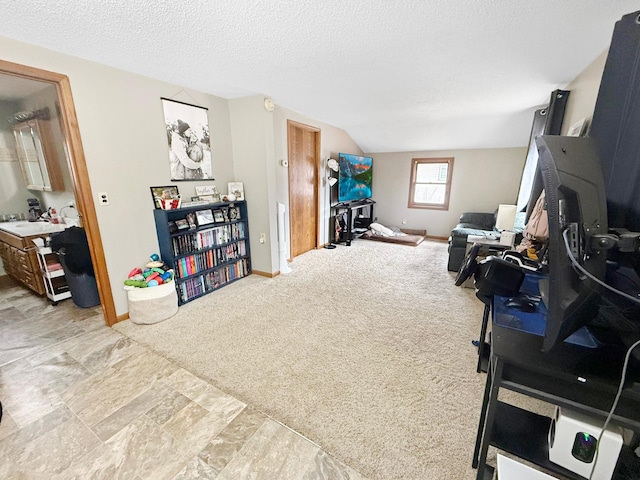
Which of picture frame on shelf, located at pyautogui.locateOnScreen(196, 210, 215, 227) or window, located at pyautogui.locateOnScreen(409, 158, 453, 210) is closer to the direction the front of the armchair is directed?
the picture frame on shelf

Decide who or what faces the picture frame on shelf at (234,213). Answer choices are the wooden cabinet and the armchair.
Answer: the armchair

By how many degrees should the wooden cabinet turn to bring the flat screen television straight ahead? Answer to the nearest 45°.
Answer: approximately 135° to its left

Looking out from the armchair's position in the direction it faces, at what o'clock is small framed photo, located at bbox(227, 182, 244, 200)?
The small framed photo is roughly at 12 o'clock from the armchair.

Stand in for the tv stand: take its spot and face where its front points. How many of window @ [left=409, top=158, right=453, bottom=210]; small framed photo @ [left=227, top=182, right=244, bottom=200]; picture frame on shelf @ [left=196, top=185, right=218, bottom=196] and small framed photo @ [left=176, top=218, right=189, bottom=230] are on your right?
3

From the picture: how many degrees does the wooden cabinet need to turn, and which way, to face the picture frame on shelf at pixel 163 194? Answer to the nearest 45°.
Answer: approximately 90° to its left

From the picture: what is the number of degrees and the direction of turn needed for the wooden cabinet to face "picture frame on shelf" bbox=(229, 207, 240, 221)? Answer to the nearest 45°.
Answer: approximately 90° to its left
